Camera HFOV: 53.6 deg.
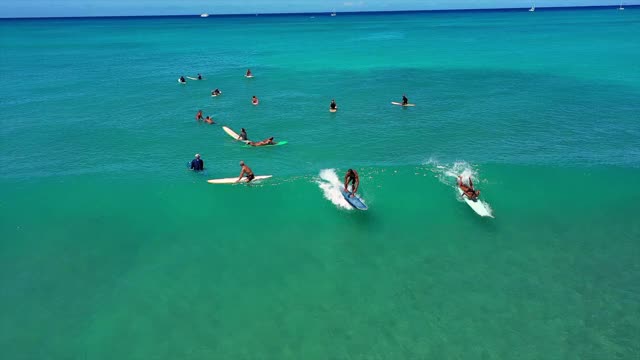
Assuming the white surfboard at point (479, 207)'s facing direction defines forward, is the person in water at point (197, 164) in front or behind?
behind

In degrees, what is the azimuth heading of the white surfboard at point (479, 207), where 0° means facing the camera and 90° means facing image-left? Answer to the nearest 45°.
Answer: approximately 315°
